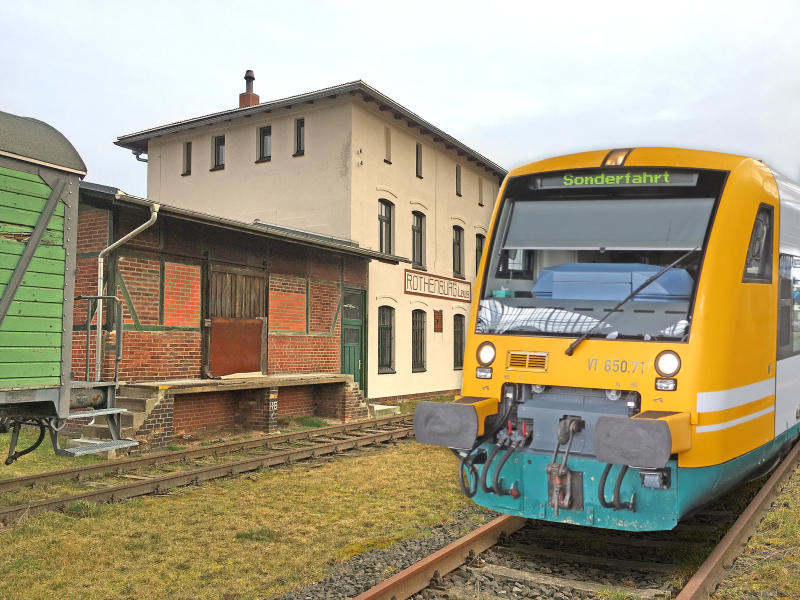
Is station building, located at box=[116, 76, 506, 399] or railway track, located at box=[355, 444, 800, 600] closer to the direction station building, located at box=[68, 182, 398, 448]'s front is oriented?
the railway track

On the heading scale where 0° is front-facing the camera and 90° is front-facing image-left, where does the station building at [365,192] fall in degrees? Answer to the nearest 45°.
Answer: approximately 315°

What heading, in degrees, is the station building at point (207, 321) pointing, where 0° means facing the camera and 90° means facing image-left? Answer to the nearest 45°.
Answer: approximately 315°

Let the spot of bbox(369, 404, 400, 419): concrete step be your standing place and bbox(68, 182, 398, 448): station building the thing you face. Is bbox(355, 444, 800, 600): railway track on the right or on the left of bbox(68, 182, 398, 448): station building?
left

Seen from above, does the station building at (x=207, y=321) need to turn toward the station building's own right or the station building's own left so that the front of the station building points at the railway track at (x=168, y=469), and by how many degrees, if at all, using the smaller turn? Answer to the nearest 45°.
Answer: approximately 45° to the station building's own right

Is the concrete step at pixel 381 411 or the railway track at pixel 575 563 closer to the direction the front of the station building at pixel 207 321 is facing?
the railway track
